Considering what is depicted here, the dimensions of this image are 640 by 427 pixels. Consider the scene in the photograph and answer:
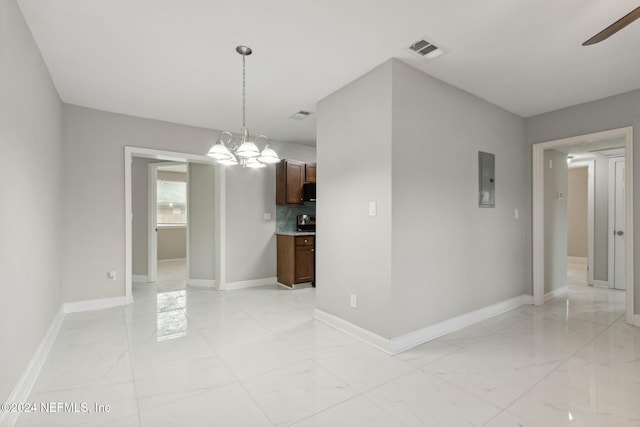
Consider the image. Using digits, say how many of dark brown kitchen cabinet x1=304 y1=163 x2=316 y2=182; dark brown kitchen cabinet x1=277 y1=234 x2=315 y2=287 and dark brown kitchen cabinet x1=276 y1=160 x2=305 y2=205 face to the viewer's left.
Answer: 0

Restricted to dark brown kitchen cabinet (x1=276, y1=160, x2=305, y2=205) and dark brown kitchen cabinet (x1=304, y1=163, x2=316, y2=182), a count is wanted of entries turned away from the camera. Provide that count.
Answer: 0

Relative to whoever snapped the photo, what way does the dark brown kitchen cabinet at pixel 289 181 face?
facing the viewer and to the right of the viewer

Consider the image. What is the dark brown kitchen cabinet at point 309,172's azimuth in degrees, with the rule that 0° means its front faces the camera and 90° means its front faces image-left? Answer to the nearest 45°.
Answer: approximately 315°

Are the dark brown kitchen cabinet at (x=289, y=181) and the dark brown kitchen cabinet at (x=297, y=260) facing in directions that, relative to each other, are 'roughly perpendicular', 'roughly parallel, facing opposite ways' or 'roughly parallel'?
roughly parallel

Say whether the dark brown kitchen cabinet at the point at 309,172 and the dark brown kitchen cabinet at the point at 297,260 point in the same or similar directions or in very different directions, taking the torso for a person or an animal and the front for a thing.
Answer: same or similar directions

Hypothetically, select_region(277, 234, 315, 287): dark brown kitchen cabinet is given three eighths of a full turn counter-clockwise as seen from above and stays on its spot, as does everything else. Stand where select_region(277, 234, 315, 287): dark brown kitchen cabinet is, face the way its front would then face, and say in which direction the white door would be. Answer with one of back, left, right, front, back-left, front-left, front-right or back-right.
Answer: right

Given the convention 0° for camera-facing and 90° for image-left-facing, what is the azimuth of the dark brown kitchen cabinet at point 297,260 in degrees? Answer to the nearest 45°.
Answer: approximately 315°

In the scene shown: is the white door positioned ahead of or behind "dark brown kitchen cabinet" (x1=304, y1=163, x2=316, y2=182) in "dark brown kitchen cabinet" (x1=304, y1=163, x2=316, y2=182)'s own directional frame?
ahead

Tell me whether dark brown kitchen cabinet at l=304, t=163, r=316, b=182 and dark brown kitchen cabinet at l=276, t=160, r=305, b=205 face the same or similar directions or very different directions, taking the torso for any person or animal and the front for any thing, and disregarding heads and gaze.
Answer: same or similar directions

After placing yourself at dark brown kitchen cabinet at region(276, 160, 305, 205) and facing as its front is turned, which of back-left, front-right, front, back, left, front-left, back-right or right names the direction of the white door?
front-left
